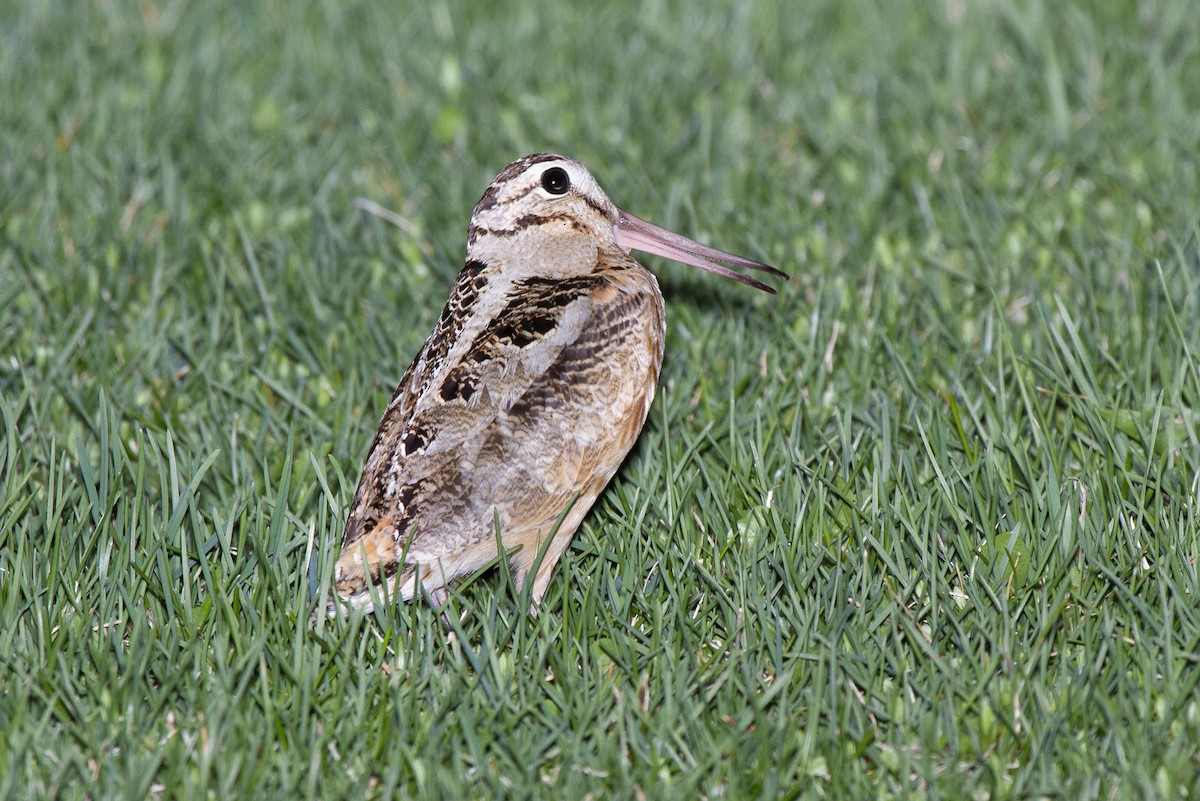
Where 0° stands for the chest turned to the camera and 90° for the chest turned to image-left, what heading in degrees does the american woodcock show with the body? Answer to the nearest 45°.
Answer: approximately 270°
